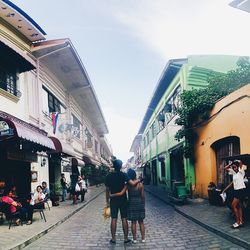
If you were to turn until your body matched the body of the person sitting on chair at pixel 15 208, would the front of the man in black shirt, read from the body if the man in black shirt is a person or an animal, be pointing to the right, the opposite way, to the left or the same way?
to the left

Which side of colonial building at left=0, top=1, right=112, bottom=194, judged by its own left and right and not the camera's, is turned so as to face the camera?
right

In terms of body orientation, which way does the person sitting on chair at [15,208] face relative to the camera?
to the viewer's right

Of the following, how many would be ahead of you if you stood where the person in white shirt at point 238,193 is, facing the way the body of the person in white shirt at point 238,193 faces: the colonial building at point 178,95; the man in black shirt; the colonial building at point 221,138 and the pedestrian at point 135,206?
2

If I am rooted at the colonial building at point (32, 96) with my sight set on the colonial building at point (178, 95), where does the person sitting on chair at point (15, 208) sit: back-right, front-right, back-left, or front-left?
back-right

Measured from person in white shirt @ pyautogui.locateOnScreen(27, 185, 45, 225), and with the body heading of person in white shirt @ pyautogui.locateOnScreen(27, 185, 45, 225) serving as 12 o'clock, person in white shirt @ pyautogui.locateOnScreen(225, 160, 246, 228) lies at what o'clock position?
person in white shirt @ pyautogui.locateOnScreen(225, 160, 246, 228) is roughly at 9 o'clock from person in white shirt @ pyautogui.locateOnScreen(27, 185, 45, 225).

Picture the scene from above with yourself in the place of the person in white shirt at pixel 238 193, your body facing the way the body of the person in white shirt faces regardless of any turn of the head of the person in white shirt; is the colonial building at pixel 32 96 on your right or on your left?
on your right

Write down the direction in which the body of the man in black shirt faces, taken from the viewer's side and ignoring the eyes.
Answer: away from the camera

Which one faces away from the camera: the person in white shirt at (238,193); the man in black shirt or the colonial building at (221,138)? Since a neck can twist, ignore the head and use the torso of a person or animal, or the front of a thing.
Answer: the man in black shirt
